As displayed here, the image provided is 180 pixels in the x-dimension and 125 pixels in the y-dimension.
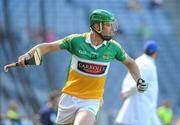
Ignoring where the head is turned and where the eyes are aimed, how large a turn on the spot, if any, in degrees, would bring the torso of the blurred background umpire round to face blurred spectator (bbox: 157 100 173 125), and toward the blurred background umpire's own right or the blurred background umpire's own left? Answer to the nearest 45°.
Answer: approximately 45° to the blurred background umpire's own left

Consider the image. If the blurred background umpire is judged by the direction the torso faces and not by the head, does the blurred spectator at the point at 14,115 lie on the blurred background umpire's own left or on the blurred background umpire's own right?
on the blurred background umpire's own left
